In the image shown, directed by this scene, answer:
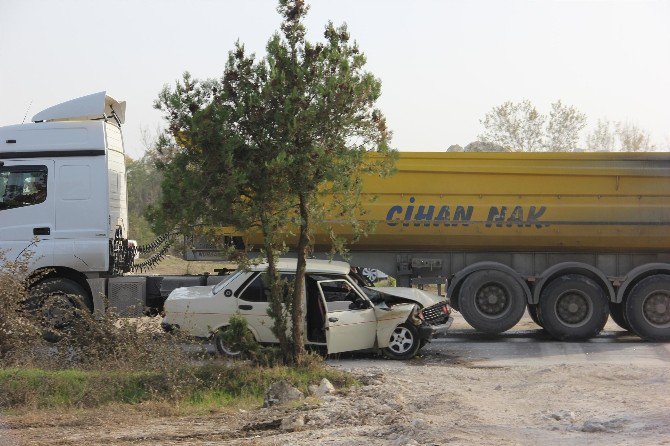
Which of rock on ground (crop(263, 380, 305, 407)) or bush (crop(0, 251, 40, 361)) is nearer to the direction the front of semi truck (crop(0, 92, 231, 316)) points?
the bush

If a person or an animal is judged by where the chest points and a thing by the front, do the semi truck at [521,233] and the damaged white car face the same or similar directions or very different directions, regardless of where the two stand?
very different directions

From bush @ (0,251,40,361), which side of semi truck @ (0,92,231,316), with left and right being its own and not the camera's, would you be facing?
left

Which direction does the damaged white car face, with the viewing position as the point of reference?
facing to the right of the viewer

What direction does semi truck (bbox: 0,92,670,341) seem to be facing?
to the viewer's left

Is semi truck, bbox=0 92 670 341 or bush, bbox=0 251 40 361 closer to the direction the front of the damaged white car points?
the semi truck
